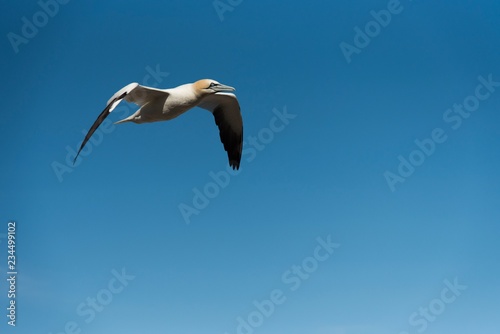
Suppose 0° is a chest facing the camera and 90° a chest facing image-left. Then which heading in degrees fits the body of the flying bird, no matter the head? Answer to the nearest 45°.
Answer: approximately 315°
